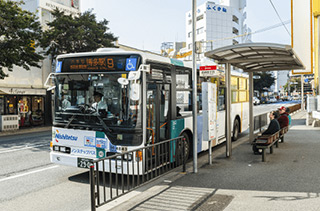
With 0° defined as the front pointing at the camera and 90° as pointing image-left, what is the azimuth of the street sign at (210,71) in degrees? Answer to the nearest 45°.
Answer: approximately 0°

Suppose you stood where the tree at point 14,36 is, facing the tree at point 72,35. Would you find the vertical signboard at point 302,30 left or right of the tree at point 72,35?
right

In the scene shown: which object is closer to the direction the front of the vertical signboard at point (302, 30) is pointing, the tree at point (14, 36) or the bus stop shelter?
the bus stop shelter

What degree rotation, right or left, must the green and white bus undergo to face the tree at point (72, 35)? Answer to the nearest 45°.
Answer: approximately 135° to its right

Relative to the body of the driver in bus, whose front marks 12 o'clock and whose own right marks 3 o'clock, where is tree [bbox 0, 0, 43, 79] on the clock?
The tree is roughly at 4 o'clock from the driver in bus.

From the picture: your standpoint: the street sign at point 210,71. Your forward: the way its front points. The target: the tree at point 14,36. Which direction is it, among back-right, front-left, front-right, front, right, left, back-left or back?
back-right

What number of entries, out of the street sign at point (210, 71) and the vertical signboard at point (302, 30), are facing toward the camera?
2

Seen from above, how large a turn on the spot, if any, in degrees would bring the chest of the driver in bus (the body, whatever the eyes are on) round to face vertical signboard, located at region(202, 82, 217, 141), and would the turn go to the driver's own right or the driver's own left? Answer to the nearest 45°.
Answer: approximately 135° to the driver's own left

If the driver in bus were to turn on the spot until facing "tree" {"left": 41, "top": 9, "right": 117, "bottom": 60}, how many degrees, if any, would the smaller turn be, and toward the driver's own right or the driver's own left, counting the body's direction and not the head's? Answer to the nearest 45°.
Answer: approximately 135° to the driver's own right
